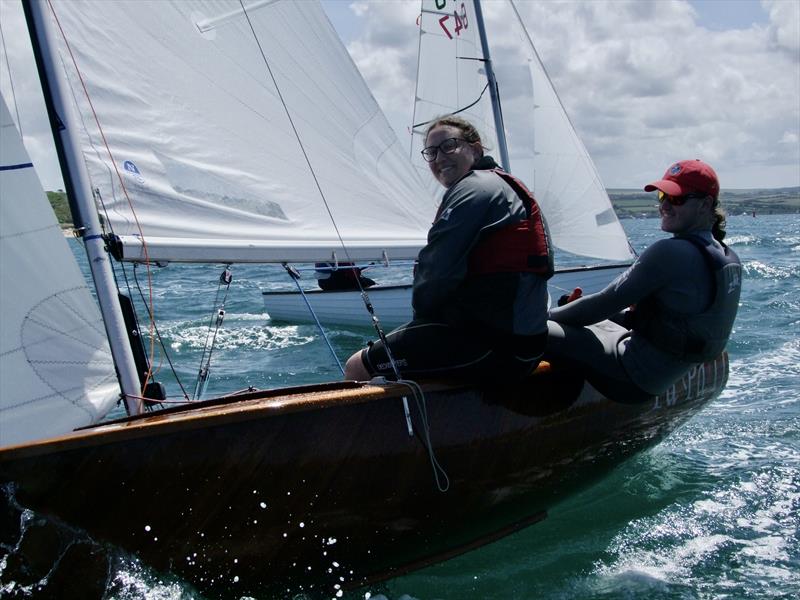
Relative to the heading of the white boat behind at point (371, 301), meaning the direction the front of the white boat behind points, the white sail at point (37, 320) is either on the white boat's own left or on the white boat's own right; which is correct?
on the white boat's own right

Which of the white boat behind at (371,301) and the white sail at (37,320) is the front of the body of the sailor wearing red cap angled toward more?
the white sail

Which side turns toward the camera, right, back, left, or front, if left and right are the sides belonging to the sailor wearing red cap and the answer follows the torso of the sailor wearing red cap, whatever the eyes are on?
left

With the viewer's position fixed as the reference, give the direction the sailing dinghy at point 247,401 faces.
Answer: facing the viewer and to the left of the viewer

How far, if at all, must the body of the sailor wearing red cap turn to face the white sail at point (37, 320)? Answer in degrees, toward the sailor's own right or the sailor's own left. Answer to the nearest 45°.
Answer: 0° — they already face it

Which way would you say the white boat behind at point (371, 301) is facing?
to the viewer's right

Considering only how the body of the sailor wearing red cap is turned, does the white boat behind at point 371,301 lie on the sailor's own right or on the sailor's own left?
on the sailor's own right

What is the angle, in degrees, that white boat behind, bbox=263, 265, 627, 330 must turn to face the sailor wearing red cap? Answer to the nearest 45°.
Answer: approximately 90° to its right

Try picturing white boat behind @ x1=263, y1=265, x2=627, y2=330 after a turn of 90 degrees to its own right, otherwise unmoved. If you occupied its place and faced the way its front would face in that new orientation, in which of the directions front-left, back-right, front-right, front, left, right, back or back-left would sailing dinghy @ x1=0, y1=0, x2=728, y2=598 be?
front
